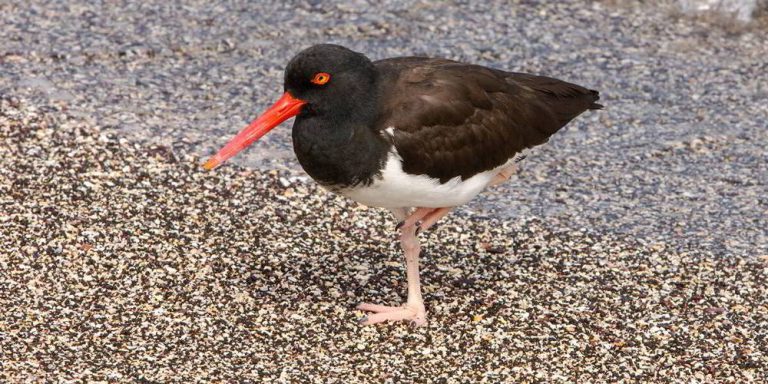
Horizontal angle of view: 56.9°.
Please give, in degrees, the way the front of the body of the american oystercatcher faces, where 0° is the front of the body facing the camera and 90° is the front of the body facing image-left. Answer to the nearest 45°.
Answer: approximately 90°
